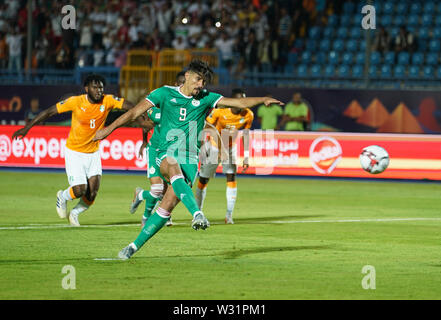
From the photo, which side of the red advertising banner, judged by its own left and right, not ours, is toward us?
front

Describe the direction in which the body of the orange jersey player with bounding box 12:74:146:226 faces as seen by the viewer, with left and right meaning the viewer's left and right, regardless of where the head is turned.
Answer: facing the viewer and to the right of the viewer

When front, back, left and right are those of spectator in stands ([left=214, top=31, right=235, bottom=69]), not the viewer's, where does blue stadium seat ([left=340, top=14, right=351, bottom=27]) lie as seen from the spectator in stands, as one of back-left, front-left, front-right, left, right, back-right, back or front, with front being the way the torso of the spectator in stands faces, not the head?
left

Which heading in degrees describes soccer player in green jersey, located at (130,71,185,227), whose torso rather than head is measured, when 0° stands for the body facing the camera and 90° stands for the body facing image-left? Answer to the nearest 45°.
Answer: approximately 315°

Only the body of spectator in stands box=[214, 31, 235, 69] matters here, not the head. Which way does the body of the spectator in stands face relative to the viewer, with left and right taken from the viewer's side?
facing the viewer

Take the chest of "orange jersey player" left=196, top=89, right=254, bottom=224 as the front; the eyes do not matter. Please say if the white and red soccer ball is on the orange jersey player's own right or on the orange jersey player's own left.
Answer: on the orange jersey player's own left

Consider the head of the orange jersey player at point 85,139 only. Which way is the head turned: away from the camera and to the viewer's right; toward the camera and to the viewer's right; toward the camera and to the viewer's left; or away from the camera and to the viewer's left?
toward the camera and to the viewer's right

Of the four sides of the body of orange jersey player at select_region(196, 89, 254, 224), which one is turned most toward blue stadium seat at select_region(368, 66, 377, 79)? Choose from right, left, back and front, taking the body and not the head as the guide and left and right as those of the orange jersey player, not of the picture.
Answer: back

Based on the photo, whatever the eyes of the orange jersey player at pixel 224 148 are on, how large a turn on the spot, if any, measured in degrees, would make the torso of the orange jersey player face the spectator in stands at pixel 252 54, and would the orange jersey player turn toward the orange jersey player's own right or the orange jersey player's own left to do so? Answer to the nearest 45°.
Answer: approximately 180°

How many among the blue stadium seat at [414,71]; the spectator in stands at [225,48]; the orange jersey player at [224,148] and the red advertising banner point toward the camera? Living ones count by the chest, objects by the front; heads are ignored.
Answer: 4

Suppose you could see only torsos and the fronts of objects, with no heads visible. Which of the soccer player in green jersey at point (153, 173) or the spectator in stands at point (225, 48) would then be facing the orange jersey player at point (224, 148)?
the spectator in stands

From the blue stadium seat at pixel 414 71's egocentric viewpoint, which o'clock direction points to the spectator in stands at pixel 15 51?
The spectator in stands is roughly at 3 o'clock from the blue stadium seat.

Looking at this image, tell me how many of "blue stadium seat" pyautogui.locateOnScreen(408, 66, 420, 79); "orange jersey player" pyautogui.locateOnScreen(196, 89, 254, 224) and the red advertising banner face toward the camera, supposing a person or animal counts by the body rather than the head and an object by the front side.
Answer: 3

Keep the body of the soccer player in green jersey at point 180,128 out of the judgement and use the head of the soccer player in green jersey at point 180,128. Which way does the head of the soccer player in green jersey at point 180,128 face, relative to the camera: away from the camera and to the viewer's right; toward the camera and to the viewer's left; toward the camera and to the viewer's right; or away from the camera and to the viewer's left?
toward the camera and to the viewer's right

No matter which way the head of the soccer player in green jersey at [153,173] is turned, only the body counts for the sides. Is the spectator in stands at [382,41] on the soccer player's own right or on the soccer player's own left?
on the soccer player's own left

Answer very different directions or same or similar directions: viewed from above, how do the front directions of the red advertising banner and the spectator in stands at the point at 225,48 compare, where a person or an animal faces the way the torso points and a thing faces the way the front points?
same or similar directions

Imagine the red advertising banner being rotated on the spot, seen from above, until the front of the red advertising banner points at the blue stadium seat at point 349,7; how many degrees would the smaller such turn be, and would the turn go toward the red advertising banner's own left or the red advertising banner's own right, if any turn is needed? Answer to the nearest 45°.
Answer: approximately 180°

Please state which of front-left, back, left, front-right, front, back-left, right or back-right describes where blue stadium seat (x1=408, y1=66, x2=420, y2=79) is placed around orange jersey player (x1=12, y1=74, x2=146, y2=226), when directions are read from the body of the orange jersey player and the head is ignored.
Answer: left

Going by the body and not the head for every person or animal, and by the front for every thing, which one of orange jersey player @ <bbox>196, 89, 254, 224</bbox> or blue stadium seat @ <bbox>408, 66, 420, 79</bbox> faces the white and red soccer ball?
the blue stadium seat

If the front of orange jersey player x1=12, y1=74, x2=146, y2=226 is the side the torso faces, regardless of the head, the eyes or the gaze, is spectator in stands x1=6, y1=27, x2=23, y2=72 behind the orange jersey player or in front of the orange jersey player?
behind
